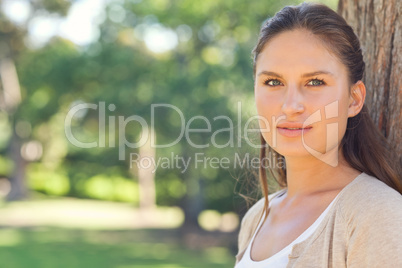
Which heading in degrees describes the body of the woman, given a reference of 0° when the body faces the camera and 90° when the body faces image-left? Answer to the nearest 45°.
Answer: approximately 45°

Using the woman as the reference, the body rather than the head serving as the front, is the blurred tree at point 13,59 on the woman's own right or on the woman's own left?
on the woman's own right
